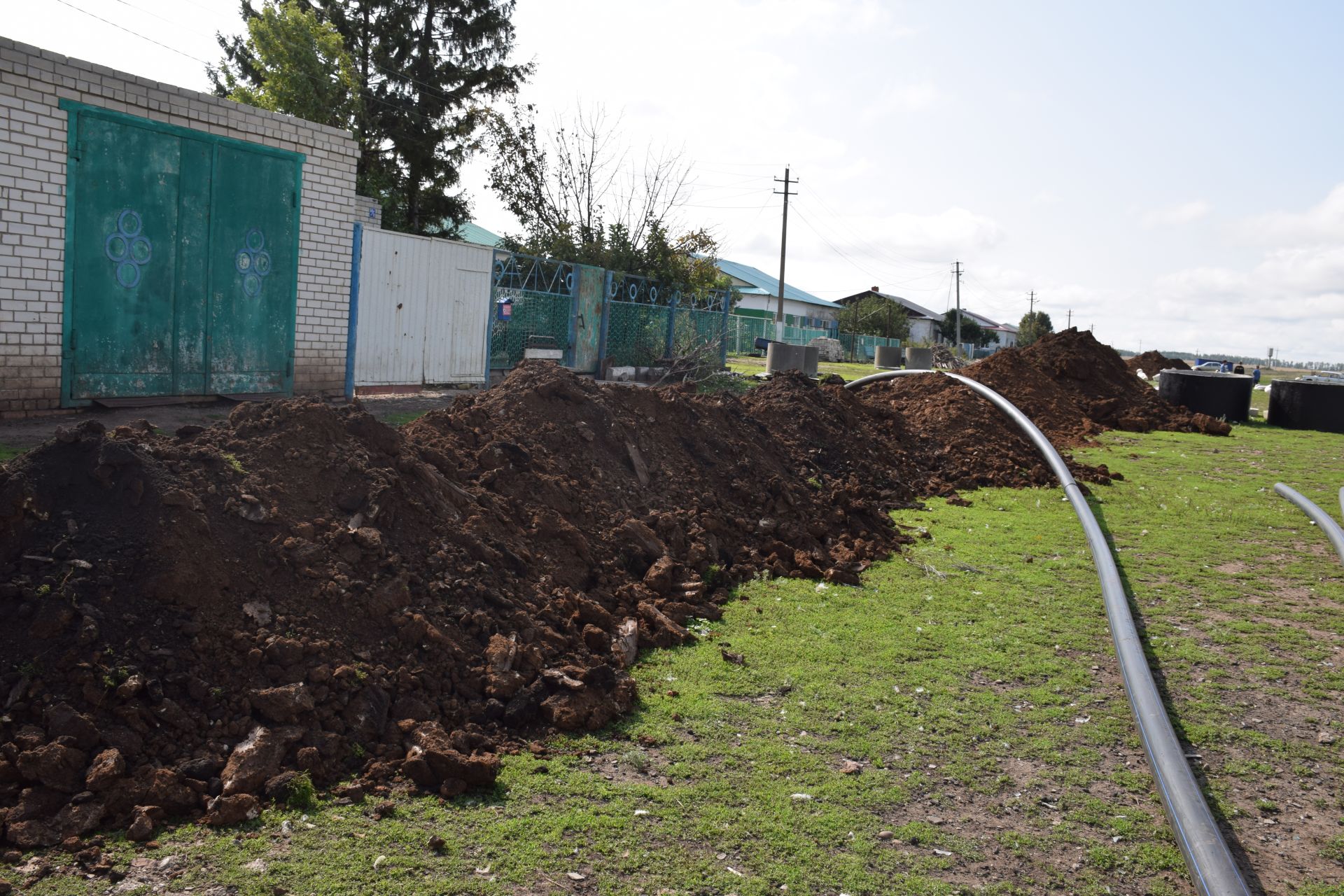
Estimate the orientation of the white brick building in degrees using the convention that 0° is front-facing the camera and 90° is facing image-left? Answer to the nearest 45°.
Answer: approximately 315°

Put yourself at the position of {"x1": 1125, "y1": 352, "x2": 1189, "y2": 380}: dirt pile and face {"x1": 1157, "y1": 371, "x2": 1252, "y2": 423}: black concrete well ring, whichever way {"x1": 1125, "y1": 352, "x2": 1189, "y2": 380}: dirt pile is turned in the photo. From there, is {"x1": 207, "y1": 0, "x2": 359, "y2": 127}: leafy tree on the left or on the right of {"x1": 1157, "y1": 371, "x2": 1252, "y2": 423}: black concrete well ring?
right

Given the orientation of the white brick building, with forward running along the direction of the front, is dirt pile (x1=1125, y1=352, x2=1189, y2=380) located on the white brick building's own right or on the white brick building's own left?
on the white brick building's own left

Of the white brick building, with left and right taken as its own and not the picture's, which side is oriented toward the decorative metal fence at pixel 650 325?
left

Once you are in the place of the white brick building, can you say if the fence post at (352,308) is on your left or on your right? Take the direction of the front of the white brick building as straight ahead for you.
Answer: on your left

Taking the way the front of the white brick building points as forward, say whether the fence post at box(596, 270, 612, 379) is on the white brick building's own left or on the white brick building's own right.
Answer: on the white brick building's own left

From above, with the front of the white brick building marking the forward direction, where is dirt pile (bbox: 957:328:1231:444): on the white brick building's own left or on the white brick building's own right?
on the white brick building's own left

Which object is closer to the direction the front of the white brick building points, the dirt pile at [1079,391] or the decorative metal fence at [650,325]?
the dirt pile
